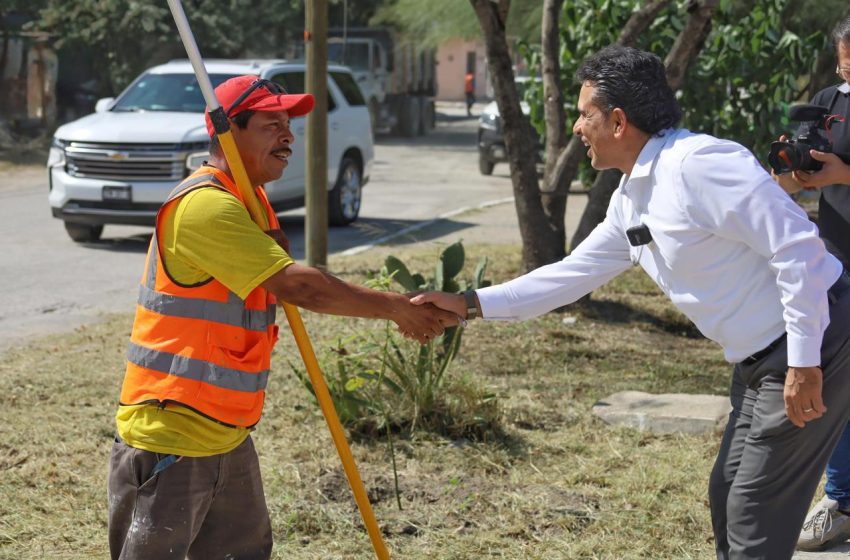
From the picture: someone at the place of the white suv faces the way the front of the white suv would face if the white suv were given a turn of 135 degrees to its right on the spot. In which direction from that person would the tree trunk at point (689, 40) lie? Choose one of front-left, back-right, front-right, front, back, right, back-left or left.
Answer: back-right

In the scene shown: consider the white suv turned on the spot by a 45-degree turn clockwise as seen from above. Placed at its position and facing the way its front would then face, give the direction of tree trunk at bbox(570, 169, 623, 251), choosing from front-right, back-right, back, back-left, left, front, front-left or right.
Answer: back-left

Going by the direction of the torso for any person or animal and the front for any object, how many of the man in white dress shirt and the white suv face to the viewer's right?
0

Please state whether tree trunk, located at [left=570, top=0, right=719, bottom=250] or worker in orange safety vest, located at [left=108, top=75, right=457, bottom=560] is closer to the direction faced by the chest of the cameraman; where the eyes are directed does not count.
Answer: the worker in orange safety vest

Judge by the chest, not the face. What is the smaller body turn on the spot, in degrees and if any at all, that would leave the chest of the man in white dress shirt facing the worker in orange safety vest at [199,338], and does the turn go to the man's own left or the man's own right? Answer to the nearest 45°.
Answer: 0° — they already face them

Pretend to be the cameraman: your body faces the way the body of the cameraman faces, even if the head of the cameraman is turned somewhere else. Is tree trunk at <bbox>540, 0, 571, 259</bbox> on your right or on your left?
on your right

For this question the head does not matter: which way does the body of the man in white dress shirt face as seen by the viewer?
to the viewer's left

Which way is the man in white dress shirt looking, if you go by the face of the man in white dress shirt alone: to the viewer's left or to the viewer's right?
to the viewer's left

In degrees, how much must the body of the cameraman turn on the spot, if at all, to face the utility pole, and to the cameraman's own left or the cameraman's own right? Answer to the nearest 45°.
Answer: approximately 90° to the cameraman's own right

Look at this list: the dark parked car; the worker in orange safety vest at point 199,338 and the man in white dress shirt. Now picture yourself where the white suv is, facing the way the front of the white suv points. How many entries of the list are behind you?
1

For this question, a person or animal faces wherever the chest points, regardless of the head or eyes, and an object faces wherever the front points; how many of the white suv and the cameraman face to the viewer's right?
0

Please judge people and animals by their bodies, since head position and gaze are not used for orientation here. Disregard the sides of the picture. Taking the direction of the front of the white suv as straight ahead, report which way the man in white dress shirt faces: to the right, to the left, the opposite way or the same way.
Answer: to the right

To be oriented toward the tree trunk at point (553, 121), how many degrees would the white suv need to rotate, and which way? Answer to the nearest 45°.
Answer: approximately 90° to its left

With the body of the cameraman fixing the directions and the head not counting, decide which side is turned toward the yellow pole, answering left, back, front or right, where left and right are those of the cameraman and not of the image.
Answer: front

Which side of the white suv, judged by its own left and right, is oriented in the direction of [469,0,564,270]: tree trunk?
left
